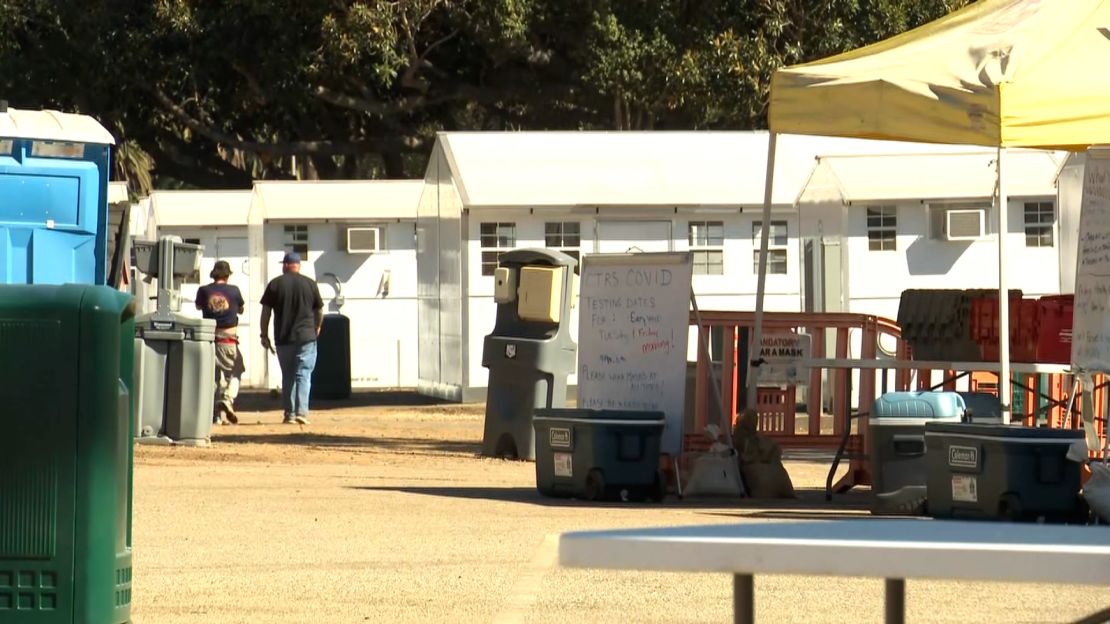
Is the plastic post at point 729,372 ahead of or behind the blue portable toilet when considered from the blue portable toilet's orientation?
ahead

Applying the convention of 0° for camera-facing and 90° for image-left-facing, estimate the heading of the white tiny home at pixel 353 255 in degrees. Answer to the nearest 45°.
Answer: approximately 0°

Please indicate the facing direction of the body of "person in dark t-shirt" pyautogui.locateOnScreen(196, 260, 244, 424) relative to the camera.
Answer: away from the camera

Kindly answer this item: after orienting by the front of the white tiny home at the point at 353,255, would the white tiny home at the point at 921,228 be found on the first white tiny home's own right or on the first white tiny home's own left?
on the first white tiny home's own left

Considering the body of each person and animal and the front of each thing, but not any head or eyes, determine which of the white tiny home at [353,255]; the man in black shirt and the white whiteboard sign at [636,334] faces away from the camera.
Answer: the man in black shirt

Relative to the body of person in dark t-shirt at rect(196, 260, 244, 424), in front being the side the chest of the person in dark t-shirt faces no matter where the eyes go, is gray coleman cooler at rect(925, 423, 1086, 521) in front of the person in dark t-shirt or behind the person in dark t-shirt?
behind

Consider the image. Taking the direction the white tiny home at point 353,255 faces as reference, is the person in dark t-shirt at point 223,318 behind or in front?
in front

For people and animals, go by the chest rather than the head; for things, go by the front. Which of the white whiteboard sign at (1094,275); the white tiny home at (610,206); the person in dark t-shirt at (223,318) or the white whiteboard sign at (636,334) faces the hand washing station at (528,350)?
the white tiny home

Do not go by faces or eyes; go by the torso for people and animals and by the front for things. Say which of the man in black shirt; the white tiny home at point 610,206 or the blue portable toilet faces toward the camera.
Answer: the white tiny home
